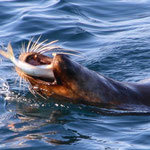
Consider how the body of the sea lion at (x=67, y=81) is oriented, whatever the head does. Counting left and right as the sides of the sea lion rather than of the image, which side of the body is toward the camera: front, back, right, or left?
left
